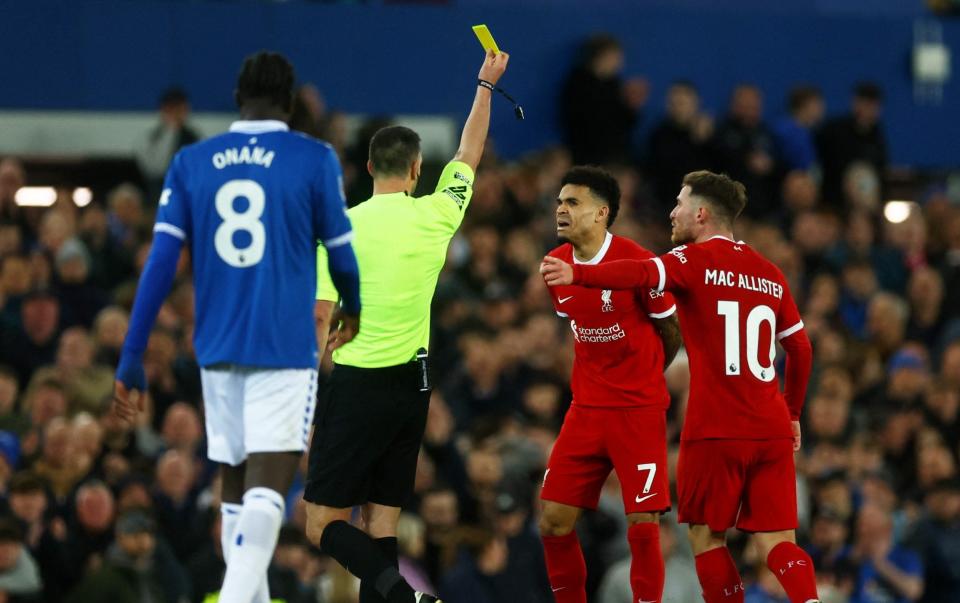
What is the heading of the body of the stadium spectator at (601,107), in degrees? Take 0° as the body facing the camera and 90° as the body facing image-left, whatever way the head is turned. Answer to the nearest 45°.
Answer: approximately 315°

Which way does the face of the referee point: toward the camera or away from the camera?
away from the camera

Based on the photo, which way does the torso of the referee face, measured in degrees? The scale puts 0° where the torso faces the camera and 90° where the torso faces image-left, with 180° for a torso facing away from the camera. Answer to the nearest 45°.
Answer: approximately 180°

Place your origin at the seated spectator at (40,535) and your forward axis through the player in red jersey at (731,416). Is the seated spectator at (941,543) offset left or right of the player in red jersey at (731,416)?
left

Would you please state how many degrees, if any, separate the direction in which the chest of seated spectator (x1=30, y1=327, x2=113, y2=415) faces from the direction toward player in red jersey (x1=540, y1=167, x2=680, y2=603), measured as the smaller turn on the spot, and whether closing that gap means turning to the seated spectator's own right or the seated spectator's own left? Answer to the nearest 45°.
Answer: approximately 45° to the seated spectator's own left

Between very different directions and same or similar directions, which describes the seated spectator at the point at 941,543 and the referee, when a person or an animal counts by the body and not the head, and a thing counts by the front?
very different directions

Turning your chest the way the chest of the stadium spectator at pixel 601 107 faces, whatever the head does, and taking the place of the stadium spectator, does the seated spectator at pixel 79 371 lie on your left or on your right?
on your right
